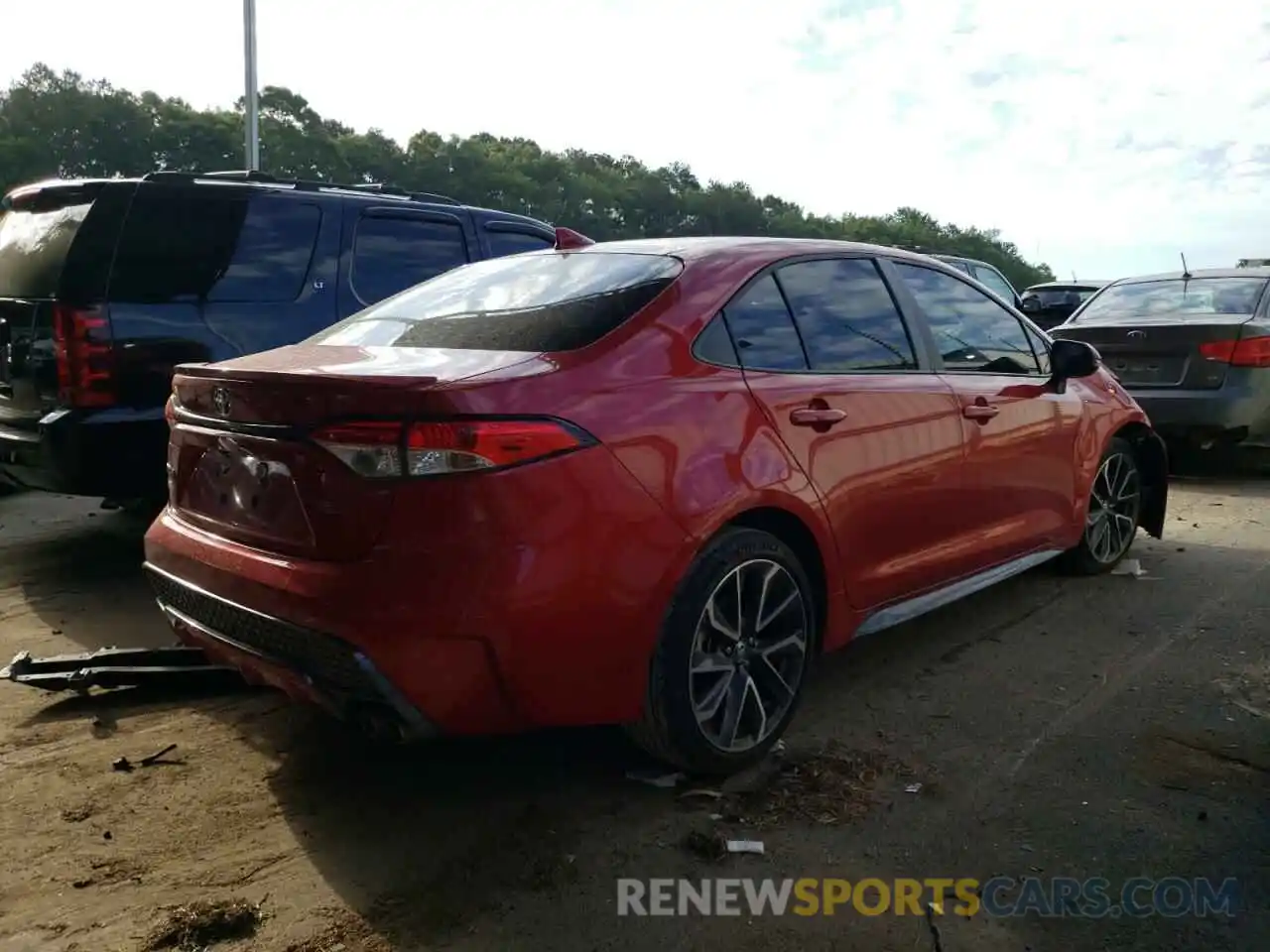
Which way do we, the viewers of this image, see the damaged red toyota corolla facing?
facing away from the viewer and to the right of the viewer

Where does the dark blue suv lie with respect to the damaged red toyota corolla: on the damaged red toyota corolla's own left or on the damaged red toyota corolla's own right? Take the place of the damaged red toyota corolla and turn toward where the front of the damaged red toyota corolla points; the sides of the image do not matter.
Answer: on the damaged red toyota corolla's own left

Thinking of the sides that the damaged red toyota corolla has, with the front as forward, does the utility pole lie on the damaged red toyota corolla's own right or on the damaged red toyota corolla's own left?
on the damaged red toyota corolla's own left

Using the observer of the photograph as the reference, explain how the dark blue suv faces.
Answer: facing away from the viewer and to the right of the viewer

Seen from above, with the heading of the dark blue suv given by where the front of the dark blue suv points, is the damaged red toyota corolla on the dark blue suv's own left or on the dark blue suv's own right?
on the dark blue suv's own right

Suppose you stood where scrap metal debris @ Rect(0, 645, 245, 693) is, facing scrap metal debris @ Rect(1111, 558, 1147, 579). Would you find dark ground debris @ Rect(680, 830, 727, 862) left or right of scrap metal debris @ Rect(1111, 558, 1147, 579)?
right
